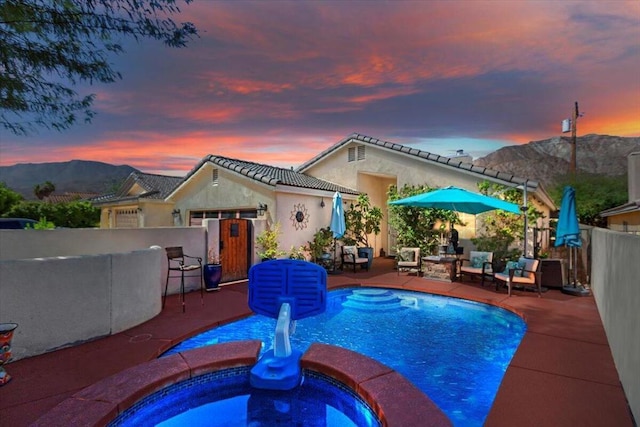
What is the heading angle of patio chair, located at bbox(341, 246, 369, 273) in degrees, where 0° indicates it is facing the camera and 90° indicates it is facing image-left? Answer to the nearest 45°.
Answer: approximately 315°

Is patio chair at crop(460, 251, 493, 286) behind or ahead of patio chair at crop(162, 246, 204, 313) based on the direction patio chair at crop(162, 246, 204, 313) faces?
ahead

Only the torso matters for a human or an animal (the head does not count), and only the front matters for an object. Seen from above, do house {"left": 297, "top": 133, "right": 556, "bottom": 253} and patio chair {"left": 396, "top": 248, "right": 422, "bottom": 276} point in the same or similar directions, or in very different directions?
same or similar directions

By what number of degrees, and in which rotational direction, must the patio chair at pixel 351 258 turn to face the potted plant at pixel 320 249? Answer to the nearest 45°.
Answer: approximately 135° to its right

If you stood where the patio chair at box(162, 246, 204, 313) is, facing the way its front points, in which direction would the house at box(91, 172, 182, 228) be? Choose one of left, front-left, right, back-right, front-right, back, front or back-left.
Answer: back-left

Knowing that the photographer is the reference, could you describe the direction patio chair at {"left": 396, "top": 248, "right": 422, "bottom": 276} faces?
facing the viewer

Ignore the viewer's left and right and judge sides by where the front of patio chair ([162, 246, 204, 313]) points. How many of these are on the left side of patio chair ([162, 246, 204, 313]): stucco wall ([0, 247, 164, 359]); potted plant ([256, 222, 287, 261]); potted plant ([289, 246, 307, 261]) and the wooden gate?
3

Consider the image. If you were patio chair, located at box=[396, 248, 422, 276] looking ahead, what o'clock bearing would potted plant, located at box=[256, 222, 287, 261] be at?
The potted plant is roughly at 2 o'clock from the patio chair.

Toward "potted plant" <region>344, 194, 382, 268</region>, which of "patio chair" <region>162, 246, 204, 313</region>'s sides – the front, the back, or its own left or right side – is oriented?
left

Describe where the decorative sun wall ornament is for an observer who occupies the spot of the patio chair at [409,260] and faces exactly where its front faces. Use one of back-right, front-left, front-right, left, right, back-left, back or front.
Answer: right

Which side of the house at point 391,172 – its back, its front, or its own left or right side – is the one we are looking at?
front

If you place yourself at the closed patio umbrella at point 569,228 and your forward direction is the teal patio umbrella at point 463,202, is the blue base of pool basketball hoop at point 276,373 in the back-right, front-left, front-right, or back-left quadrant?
front-left

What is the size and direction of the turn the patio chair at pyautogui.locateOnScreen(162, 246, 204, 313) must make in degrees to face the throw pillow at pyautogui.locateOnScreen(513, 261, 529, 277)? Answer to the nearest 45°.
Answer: approximately 45° to its left

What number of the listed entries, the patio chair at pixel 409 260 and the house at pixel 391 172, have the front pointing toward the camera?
2

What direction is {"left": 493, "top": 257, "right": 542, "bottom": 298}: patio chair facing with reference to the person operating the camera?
facing the viewer and to the left of the viewer
